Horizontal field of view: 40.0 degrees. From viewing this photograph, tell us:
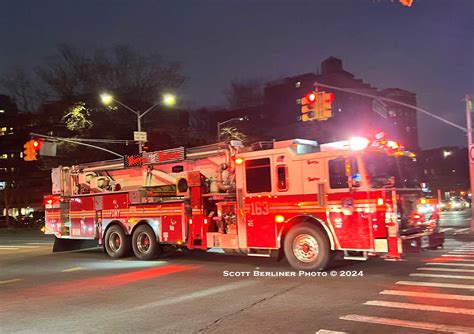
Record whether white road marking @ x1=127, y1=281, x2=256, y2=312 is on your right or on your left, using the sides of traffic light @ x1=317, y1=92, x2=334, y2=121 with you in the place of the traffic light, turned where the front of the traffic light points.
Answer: on your right

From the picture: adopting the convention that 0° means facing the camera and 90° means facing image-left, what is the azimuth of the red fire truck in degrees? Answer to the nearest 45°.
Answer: approximately 315°

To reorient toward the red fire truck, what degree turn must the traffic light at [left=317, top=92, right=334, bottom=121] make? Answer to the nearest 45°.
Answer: approximately 90° to its right

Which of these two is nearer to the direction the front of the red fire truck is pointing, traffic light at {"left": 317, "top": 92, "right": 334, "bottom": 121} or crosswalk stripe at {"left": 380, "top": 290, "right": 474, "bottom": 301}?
the crosswalk stripe
